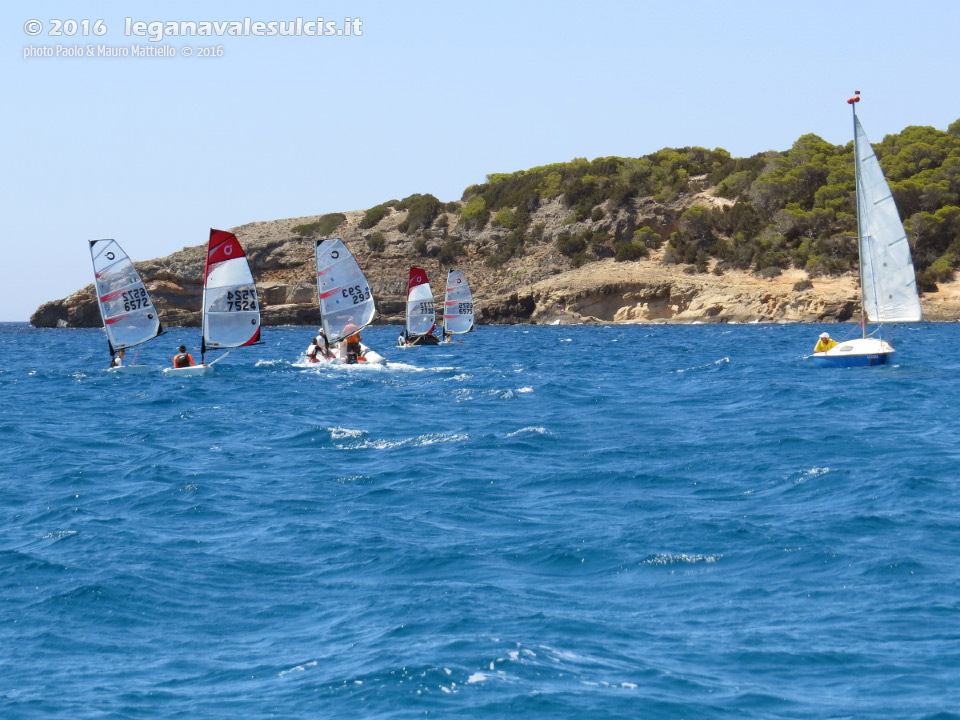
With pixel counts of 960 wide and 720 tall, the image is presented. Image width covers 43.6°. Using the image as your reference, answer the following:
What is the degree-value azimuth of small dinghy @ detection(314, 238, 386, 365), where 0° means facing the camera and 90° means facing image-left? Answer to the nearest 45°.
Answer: approximately 90°

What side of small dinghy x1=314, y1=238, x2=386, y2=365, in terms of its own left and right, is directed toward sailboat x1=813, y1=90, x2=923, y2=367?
right

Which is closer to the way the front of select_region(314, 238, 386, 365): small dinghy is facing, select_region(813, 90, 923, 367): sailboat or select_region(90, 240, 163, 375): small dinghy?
the small dinghy

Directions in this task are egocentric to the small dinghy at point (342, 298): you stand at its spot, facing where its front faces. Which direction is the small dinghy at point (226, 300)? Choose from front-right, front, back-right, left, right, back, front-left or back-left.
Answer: front-left

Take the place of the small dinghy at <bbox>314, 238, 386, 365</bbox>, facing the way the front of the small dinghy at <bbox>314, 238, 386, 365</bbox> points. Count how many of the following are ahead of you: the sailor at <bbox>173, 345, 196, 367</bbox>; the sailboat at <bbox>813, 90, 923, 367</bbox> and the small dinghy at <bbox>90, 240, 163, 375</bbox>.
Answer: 2

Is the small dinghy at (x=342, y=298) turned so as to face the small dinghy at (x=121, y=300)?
yes
